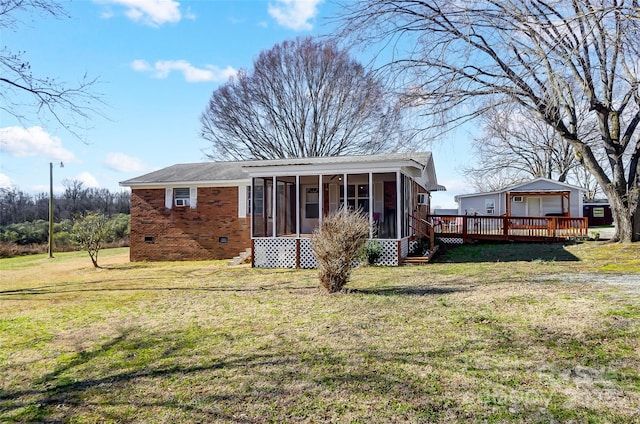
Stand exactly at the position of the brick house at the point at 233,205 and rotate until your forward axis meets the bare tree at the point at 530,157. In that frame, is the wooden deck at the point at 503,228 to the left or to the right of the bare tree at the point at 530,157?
right

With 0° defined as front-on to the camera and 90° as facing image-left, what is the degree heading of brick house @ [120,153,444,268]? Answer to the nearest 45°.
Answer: approximately 0°

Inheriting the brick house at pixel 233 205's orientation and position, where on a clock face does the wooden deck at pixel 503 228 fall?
The wooden deck is roughly at 9 o'clock from the brick house.

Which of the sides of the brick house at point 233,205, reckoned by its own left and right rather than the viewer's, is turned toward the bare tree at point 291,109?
back

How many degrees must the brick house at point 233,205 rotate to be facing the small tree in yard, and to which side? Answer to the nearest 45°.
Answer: approximately 90° to its right

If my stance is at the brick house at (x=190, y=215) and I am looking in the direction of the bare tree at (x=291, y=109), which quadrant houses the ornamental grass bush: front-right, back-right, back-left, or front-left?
back-right

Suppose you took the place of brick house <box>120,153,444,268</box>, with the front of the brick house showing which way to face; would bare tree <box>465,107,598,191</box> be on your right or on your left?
on your left
